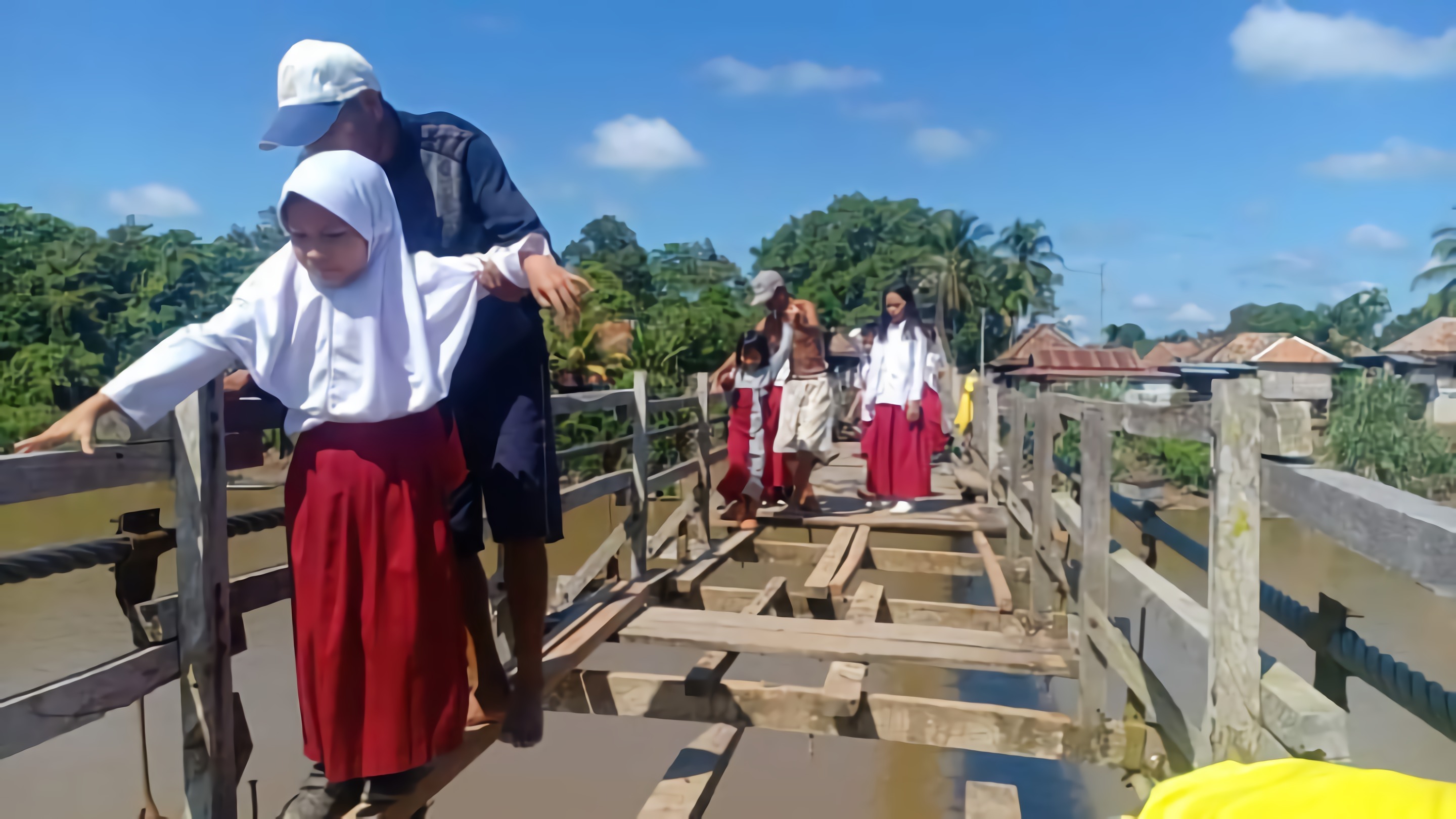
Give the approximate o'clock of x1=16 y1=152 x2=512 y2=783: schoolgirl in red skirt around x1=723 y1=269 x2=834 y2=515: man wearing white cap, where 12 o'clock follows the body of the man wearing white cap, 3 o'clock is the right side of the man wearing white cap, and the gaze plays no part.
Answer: The schoolgirl in red skirt is roughly at 11 o'clock from the man wearing white cap.

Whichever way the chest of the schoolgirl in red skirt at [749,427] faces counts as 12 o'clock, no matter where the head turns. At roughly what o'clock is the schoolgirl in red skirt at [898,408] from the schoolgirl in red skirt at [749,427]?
the schoolgirl in red skirt at [898,408] is roughly at 9 o'clock from the schoolgirl in red skirt at [749,427].

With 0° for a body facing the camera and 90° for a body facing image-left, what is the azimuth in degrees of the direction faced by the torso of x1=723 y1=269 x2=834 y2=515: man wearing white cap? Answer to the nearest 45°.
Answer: approximately 45°

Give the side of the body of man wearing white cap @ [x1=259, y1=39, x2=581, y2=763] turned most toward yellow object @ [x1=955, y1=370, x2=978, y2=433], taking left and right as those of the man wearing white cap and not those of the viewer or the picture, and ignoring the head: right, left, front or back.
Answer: back

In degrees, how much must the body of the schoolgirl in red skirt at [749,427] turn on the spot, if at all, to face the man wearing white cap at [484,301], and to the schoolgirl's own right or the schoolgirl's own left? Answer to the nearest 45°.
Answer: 0° — they already face them

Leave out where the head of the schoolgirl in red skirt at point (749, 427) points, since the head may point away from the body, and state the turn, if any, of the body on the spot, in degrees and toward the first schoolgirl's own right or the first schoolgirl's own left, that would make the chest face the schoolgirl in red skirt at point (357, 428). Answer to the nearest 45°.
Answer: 0° — they already face them

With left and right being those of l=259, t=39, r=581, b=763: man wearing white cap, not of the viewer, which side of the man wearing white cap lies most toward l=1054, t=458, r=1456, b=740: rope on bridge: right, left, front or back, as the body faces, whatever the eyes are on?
left
